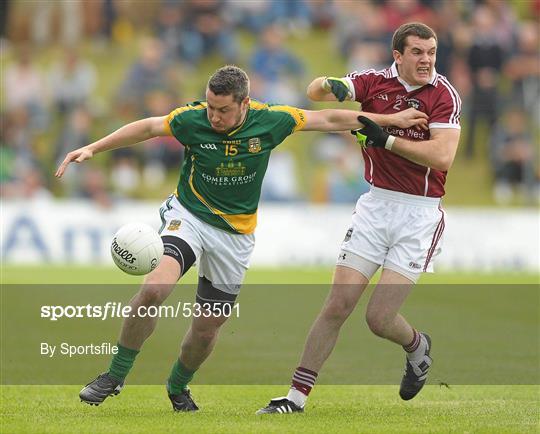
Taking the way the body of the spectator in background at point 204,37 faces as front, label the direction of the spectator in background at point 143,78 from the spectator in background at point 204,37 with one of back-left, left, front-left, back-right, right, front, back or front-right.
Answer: front-right

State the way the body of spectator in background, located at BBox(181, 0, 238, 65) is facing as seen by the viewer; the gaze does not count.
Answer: toward the camera

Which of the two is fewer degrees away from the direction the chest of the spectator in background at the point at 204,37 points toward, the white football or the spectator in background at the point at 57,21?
the white football

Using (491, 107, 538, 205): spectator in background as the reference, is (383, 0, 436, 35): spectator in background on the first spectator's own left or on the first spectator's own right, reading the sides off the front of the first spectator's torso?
on the first spectator's own right

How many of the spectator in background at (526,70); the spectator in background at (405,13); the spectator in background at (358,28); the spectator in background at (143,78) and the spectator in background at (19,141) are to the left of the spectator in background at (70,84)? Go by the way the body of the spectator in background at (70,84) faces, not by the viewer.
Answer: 4

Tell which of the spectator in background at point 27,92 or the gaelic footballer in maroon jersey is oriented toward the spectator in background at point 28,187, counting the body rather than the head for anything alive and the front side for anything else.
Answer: the spectator in background at point 27,92

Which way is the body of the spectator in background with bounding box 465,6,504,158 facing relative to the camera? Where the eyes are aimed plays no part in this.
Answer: toward the camera

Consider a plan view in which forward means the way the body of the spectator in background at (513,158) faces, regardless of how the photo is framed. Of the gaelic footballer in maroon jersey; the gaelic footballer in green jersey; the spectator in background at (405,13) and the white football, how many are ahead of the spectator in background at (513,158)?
3

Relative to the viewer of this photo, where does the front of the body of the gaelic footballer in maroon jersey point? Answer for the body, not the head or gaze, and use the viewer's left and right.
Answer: facing the viewer and to the left of the viewer

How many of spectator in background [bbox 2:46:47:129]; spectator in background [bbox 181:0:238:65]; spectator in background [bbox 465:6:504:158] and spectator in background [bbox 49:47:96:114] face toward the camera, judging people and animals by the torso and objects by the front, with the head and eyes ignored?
4

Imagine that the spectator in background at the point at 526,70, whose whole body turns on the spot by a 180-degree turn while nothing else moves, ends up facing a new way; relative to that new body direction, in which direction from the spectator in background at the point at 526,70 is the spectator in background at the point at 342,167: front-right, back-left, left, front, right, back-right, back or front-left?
back-left

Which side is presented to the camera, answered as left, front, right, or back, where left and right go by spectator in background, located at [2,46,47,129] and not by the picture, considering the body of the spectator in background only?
front

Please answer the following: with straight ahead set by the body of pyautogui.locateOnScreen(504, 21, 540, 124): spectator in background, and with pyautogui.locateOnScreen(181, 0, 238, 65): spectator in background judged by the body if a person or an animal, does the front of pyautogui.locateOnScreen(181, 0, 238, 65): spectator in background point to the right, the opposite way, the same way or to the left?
the same way

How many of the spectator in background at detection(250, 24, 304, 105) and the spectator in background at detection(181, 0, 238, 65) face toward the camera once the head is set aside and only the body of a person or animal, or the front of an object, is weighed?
2

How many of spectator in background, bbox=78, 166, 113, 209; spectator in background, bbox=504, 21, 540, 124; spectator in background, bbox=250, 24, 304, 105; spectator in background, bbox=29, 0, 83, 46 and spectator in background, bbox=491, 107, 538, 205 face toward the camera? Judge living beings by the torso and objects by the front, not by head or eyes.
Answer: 5

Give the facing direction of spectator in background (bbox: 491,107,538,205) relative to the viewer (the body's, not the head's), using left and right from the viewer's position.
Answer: facing the viewer
